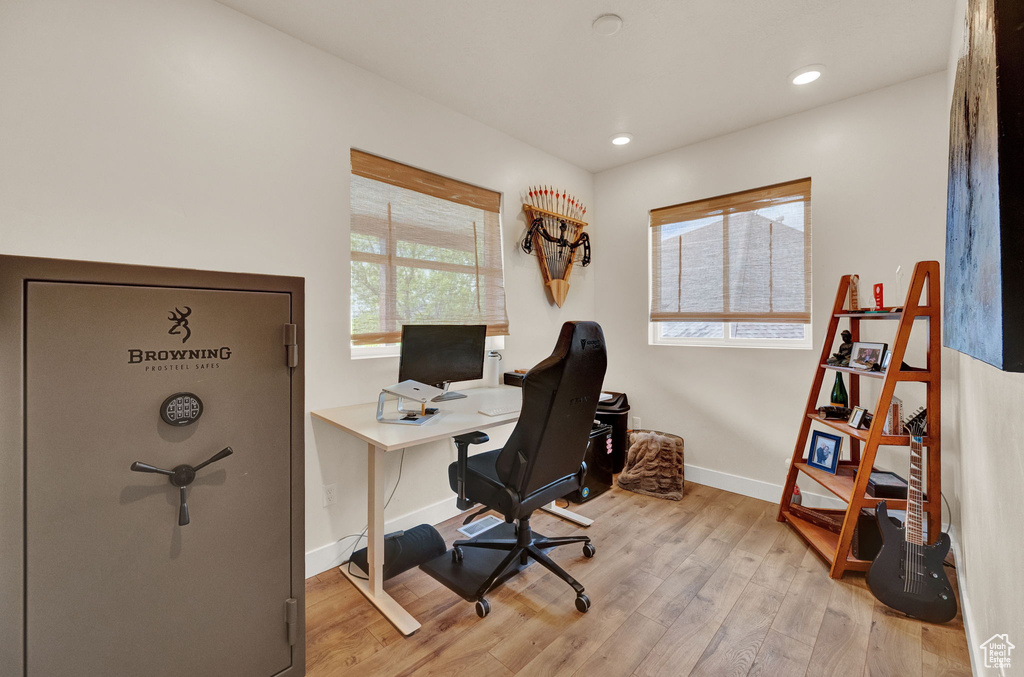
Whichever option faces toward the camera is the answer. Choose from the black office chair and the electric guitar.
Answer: the electric guitar

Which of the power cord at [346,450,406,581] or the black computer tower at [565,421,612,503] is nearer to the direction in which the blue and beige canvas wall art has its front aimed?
the power cord

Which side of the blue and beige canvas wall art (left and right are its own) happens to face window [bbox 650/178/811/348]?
right

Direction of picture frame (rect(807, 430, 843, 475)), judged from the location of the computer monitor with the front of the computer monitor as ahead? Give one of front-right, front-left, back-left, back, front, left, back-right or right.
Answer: left

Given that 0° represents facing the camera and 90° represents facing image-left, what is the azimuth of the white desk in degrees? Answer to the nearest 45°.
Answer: approximately 315°

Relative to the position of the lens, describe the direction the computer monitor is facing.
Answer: facing the viewer

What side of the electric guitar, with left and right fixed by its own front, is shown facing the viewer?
front

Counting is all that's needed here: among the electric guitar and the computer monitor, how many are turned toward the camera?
2

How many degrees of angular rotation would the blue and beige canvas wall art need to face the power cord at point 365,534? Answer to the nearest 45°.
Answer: approximately 45° to its right
